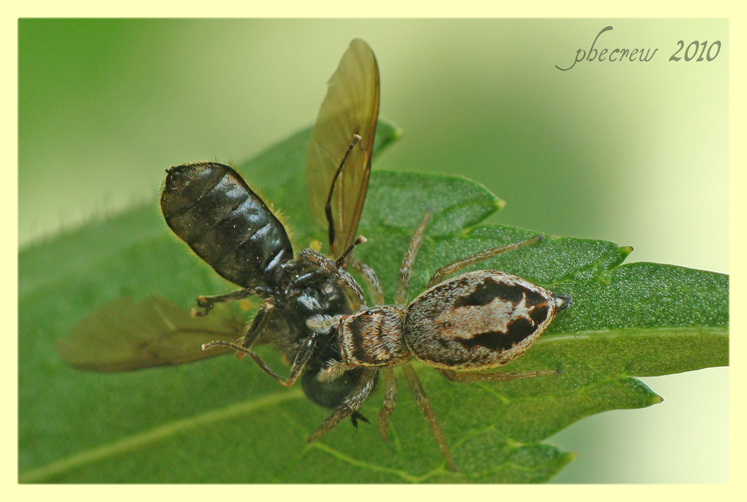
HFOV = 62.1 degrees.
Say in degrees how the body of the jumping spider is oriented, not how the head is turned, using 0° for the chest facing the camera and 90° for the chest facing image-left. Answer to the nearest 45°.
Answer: approximately 90°

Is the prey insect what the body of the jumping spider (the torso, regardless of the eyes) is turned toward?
yes
